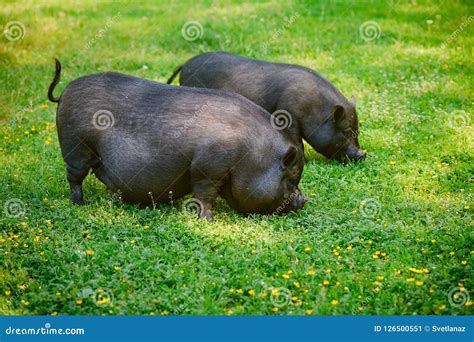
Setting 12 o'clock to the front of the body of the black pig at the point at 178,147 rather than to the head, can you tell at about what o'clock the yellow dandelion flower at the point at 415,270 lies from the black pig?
The yellow dandelion flower is roughly at 1 o'clock from the black pig.

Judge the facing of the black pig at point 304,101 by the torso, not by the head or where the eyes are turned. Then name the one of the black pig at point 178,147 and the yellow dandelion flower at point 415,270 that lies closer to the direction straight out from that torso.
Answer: the yellow dandelion flower

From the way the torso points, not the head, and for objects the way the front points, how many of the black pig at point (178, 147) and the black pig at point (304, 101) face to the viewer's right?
2

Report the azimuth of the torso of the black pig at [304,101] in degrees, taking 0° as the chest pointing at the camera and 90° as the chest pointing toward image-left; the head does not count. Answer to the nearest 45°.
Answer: approximately 270°

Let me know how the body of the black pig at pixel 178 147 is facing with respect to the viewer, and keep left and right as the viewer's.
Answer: facing to the right of the viewer

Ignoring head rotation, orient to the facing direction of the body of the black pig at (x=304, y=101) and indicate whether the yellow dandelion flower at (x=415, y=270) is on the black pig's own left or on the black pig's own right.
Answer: on the black pig's own right

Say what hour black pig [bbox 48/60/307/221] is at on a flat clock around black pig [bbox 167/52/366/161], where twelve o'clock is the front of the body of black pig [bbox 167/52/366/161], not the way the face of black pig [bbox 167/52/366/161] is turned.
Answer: black pig [bbox 48/60/307/221] is roughly at 4 o'clock from black pig [bbox 167/52/366/161].

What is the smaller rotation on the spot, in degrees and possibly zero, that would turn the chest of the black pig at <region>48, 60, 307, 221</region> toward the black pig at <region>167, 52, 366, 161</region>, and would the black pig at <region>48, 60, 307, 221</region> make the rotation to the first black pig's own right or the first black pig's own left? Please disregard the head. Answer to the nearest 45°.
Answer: approximately 45° to the first black pig's own left

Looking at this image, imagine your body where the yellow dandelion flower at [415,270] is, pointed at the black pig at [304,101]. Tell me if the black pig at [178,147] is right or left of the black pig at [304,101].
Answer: left
